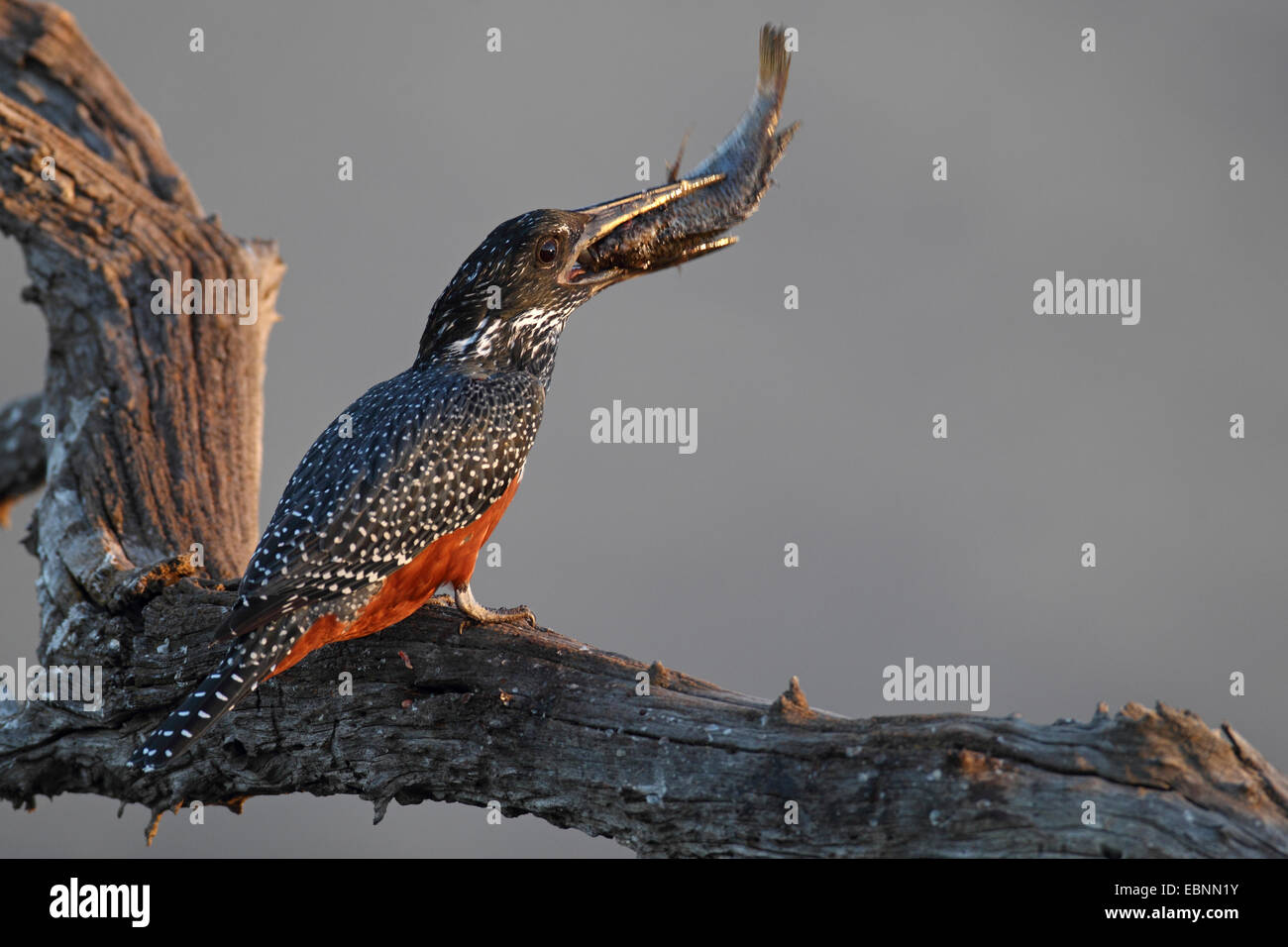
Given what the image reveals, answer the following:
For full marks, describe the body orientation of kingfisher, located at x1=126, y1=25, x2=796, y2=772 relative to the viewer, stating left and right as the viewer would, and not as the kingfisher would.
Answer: facing to the right of the viewer
